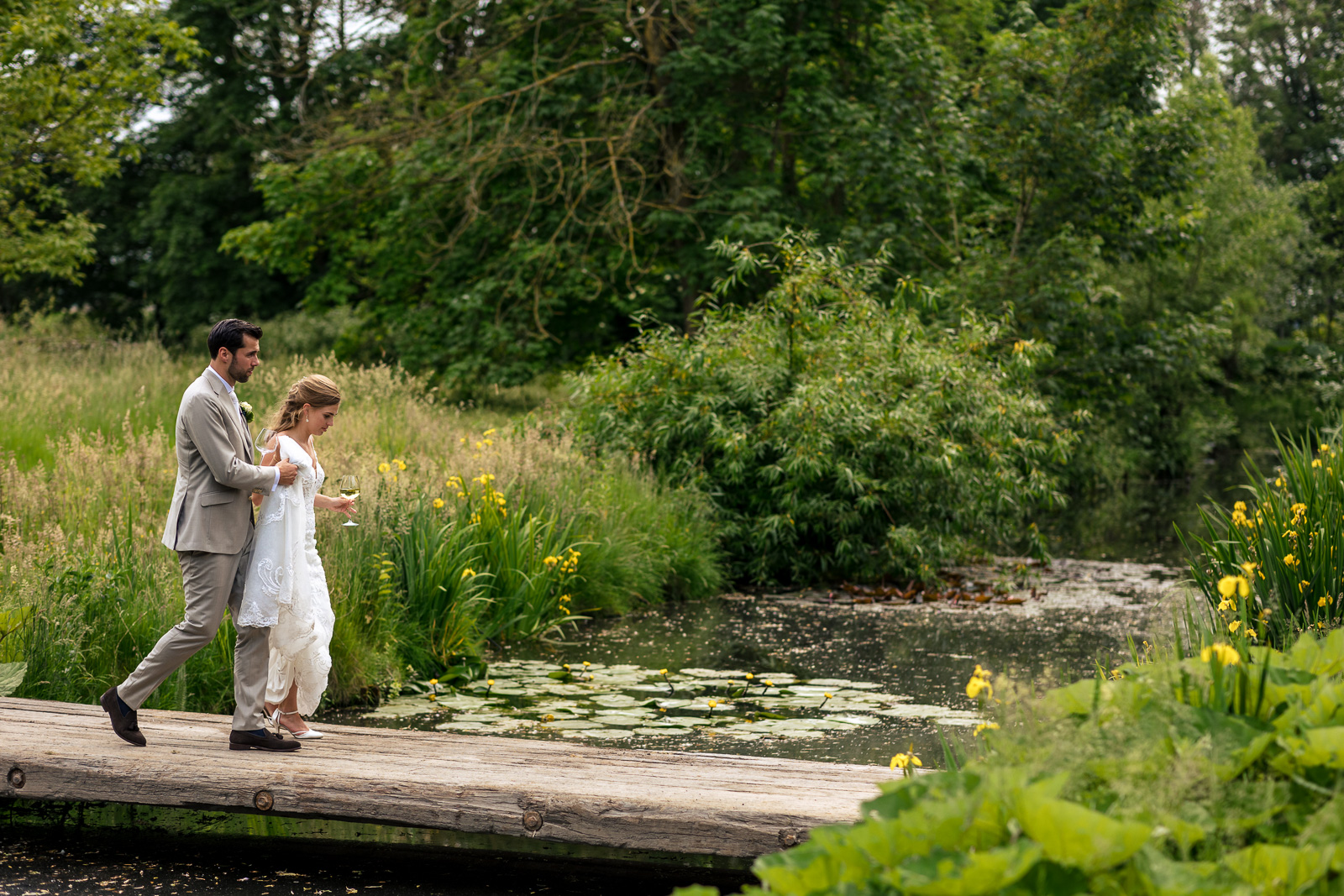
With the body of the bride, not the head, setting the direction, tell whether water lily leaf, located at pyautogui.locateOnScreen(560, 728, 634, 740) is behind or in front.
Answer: in front

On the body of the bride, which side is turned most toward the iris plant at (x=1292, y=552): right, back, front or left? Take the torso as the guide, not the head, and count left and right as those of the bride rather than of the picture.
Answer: front

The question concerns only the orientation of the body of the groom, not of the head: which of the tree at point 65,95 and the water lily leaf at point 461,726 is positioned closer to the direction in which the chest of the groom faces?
the water lily leaf

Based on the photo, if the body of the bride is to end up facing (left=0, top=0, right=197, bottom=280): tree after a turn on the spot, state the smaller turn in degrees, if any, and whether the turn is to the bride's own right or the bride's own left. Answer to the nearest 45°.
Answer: approximately 90° to the bride's own left

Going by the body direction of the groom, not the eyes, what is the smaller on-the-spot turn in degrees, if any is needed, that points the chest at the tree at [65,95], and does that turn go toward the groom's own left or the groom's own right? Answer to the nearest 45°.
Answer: approximately 90° to the groom's own left

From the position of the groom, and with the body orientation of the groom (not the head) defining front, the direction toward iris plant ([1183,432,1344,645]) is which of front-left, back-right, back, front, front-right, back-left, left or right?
front

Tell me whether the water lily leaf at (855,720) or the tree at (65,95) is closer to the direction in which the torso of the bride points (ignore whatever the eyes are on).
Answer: the water lily leaf

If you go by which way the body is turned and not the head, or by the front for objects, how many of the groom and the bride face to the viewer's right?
2

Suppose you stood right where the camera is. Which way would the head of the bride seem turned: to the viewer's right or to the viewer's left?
to the viewer's right

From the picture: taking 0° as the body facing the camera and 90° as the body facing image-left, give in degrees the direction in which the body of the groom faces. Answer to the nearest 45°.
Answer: approximately 270°

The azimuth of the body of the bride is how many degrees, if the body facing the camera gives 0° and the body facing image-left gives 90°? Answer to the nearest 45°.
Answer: approximately 270°
